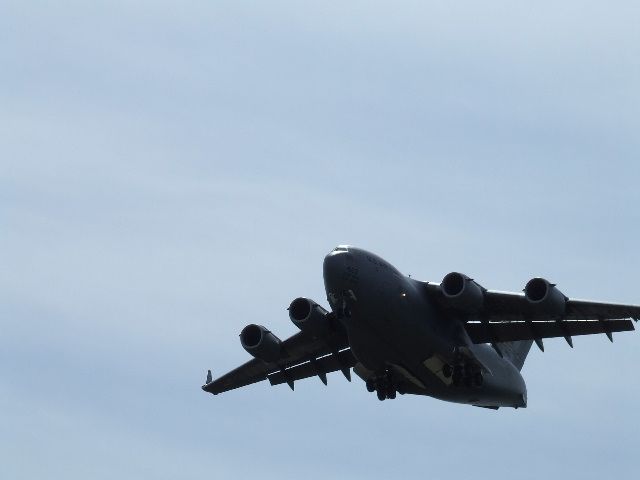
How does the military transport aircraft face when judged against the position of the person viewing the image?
facing the viewer and to the left of the viewer
